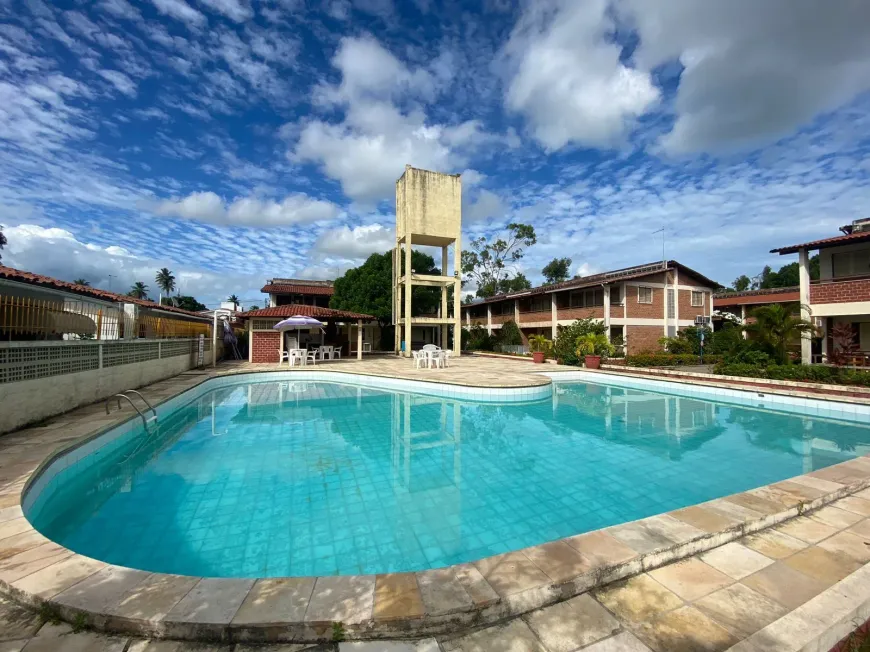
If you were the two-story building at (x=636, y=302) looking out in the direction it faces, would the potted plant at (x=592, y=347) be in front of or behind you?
in front

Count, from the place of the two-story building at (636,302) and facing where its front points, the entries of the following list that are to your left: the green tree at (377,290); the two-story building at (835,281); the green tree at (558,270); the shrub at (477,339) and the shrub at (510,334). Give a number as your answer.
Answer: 1

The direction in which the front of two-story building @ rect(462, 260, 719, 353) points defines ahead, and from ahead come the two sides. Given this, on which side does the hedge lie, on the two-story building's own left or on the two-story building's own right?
on the two-story building's own left

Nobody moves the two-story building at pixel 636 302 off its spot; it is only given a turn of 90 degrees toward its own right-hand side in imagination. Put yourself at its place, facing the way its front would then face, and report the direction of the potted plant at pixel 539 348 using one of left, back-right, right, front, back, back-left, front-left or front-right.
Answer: left

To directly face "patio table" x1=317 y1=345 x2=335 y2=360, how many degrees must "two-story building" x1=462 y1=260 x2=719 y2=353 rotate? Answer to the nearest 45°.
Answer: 0° — it already faces it

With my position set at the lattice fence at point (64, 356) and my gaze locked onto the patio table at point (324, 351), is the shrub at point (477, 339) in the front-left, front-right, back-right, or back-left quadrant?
front-right

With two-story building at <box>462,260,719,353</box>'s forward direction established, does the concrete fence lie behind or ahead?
ahead

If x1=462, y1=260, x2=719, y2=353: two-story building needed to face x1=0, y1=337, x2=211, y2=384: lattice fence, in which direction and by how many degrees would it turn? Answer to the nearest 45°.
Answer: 0° — it already faces it

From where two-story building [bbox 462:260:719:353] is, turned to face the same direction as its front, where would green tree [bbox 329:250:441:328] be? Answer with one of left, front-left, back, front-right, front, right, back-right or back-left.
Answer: front-right

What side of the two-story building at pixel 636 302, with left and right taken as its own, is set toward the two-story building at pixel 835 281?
left
